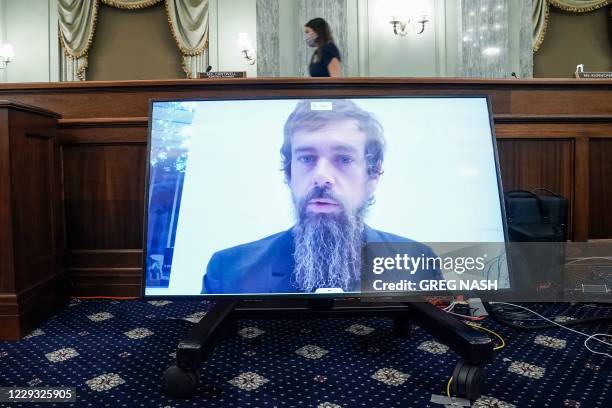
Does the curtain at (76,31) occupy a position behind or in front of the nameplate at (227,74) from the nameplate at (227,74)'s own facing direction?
behind

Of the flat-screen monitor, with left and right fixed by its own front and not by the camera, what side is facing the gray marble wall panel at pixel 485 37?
back

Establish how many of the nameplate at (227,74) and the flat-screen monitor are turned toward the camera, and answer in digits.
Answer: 2

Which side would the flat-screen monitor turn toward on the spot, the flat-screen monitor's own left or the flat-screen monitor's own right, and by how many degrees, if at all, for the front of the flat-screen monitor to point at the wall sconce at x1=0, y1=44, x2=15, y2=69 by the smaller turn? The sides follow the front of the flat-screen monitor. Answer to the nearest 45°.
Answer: approximately 135° to the flat-screen monitor's own right

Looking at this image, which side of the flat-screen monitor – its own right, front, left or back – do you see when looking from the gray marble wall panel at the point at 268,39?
back
